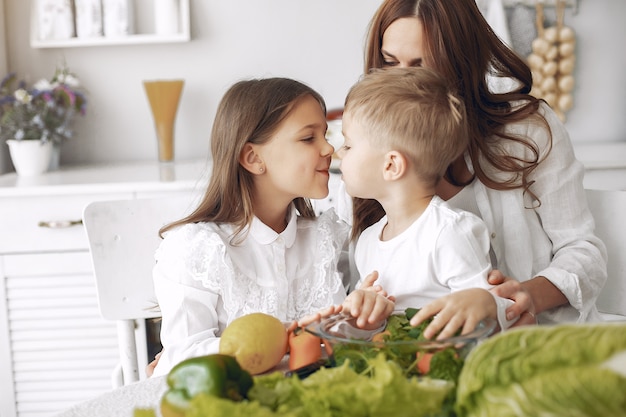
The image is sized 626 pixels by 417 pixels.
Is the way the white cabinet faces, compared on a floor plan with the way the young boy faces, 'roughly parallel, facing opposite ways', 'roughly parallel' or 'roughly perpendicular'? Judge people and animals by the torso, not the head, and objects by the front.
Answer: roughly perpendicular

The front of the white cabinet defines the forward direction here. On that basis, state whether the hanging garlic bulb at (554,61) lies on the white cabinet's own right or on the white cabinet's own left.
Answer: on the white cabinet's own left

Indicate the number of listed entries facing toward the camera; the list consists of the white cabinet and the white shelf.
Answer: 2

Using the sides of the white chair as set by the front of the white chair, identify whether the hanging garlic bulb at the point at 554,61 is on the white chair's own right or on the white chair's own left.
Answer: on the white chair's own left

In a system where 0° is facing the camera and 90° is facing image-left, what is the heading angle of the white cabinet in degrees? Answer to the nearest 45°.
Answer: approximately 0°

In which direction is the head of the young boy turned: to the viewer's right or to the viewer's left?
to the viewer's left

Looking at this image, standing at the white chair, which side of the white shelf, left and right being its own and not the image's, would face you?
front

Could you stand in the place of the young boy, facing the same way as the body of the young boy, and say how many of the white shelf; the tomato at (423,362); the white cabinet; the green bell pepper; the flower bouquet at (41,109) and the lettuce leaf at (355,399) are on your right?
3

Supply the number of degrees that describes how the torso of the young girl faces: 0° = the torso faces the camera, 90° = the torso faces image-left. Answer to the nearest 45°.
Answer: approximately 315°

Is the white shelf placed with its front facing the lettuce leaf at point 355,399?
yes

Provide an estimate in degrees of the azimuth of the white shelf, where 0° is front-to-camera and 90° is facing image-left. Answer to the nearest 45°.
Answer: approximately 0°

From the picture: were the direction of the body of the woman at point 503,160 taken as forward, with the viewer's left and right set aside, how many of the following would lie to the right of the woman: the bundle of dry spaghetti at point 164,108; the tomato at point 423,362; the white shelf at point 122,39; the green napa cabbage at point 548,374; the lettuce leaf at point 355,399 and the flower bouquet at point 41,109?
3

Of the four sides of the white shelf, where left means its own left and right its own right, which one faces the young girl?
front
